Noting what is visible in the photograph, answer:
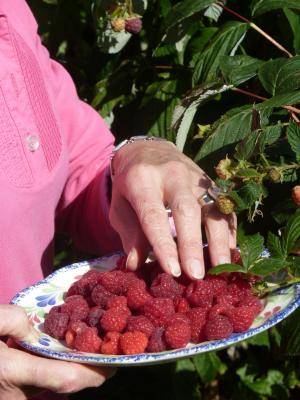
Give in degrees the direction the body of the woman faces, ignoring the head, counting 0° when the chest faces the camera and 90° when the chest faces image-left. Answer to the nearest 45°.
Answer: approximately 315°

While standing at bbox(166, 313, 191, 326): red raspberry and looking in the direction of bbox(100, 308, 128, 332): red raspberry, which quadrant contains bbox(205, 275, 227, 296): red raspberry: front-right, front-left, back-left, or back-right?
back-right
